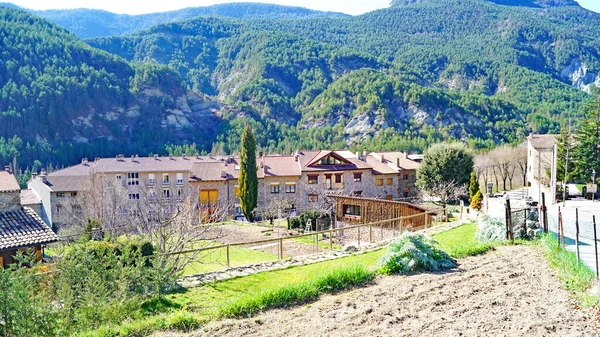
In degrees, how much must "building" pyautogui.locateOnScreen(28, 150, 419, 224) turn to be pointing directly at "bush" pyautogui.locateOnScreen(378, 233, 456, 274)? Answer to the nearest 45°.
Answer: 0° — it already faces it

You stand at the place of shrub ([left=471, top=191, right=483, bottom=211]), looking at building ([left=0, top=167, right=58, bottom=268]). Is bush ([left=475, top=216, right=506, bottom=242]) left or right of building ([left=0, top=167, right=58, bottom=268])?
left

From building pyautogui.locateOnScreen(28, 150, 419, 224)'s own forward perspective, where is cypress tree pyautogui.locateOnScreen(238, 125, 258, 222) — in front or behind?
in front

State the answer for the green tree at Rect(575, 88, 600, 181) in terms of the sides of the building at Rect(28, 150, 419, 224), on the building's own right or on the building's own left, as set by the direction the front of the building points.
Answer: on the building's own left

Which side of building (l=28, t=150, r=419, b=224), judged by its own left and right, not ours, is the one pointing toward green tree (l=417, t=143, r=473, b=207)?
left

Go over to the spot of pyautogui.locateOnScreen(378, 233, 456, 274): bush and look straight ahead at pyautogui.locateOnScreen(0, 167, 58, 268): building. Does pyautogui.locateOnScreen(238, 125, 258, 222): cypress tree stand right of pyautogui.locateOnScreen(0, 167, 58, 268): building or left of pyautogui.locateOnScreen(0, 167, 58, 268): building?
right

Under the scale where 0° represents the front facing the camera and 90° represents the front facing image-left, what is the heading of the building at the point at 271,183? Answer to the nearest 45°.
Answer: approximately 0°

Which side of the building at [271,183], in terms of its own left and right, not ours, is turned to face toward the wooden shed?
front

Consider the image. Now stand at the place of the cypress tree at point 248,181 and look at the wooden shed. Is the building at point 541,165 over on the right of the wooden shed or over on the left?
left

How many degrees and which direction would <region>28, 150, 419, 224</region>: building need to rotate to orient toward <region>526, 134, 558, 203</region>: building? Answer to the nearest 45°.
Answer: approximately 45° to its left
